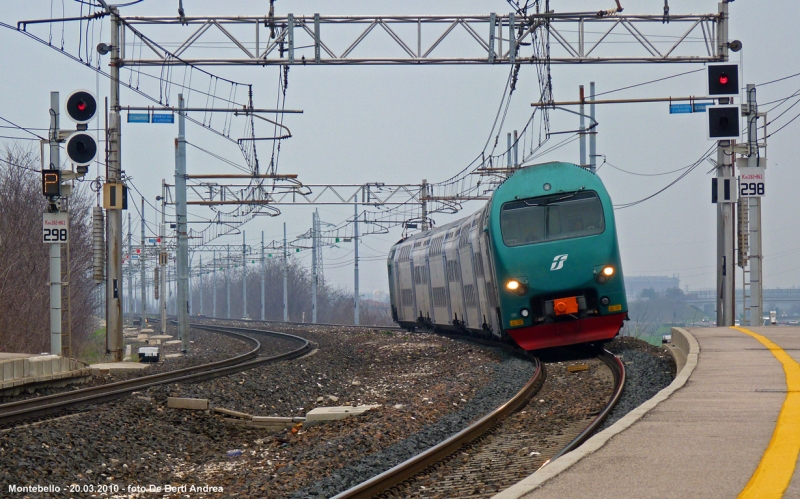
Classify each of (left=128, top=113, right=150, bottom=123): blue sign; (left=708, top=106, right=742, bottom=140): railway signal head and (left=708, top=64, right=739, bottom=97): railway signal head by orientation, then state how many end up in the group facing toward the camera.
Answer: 3

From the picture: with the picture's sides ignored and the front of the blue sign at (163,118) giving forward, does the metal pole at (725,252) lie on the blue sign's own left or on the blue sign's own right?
on the blue sign's own left

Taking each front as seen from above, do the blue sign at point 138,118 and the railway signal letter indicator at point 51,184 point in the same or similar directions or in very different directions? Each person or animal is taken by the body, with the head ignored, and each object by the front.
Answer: same or similar directions

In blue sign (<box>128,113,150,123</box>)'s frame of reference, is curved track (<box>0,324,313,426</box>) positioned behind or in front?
in front

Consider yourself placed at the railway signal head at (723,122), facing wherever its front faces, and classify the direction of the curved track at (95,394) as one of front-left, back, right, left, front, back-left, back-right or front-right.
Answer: front-right

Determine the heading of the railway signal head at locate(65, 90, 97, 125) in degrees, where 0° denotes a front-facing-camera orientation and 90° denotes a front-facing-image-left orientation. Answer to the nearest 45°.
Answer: approximately 0°

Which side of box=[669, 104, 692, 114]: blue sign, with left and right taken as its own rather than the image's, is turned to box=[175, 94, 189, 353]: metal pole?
right

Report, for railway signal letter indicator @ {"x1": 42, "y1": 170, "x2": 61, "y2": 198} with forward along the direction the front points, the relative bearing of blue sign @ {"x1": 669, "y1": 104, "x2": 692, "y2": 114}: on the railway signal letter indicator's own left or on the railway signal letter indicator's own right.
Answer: on the railway signal letter indicator's own left

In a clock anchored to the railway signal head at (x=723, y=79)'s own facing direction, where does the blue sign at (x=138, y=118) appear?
The blue sign is roughly at 3 o'clock from the railway signal head.

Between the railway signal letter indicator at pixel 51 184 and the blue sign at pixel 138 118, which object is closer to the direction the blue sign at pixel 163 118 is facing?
the railway signal letter indicator

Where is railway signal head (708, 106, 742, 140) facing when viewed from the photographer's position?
facing the viewer

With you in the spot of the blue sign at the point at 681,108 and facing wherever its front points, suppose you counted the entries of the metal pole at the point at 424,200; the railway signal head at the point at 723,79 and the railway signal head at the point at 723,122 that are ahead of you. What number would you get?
2

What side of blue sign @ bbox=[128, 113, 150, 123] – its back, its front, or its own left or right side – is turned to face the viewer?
front

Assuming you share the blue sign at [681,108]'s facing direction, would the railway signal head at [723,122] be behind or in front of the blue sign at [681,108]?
in front
